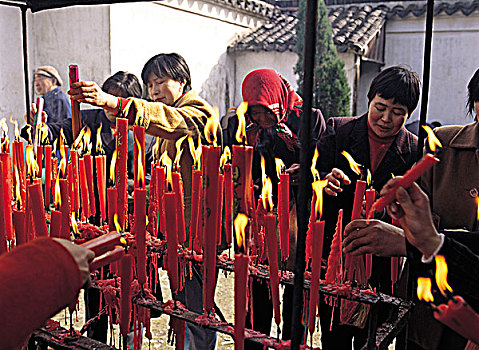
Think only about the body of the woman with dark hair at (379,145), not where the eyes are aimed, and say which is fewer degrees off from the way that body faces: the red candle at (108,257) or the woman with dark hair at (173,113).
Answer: the red candle

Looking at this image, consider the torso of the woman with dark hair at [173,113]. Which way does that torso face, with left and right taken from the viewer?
facing the viewer and to the left of the viewer

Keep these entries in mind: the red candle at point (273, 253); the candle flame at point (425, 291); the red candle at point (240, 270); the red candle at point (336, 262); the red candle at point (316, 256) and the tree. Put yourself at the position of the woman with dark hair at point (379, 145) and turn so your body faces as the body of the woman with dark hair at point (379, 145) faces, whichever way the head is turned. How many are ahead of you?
5

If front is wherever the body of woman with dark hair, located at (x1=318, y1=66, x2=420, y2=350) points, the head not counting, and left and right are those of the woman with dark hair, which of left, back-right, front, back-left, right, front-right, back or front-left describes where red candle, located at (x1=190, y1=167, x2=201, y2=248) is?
front-right

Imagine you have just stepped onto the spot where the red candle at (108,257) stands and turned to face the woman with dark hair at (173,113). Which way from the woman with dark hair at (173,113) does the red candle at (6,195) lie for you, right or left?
left

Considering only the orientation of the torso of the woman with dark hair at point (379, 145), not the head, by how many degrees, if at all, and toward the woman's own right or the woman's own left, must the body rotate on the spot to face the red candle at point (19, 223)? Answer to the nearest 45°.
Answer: approximately 45° to the woman's own right

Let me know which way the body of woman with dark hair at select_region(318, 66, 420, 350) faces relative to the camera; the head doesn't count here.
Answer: toward the camera

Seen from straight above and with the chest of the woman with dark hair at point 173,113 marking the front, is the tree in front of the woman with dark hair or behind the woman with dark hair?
behind

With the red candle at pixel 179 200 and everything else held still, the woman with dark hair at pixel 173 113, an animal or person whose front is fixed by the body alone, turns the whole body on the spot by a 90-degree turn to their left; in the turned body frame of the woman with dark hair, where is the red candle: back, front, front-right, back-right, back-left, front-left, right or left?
front-right

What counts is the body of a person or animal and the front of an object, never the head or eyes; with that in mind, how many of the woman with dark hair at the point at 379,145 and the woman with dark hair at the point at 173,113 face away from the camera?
0

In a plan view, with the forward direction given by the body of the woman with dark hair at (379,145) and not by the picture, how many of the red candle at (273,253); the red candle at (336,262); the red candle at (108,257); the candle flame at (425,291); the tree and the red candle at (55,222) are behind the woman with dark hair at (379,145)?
1

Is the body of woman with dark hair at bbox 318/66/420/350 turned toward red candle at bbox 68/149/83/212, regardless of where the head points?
no

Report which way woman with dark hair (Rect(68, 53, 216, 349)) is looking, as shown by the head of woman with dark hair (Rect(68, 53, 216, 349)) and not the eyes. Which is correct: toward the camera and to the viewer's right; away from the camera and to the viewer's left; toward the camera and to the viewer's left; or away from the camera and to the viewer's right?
toward the camera and to the viewer's left

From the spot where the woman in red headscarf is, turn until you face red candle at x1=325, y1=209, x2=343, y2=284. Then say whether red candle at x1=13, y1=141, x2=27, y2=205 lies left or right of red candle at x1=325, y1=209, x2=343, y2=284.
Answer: right
